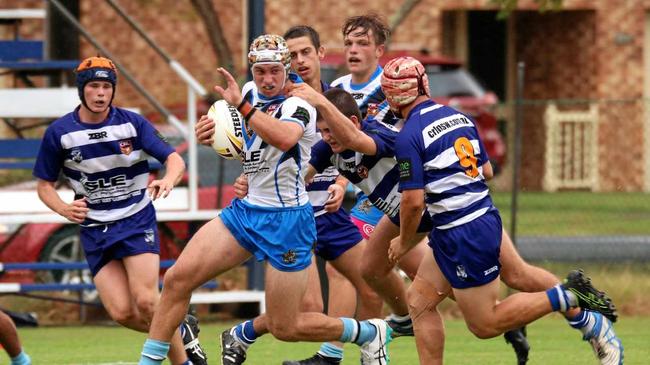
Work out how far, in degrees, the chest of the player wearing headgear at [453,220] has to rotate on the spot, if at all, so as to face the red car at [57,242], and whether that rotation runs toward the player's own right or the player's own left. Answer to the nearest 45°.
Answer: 0° — they already face it

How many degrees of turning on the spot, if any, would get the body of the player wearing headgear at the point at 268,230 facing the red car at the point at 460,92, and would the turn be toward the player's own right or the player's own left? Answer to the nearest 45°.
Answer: approximately 135° to the player's own right

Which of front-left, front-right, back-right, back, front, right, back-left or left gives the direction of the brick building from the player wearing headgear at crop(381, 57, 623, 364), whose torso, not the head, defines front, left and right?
front-right

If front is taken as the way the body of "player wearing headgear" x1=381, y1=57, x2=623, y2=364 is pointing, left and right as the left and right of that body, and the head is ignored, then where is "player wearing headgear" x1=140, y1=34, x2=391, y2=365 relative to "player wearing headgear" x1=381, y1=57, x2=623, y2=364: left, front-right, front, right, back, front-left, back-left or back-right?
front-left

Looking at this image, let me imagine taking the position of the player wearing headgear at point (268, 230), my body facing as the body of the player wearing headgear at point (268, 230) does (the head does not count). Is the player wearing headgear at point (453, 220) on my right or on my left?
on my left

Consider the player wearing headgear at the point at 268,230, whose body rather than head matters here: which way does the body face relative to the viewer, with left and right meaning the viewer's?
facing the viewer and to the left of the viewer

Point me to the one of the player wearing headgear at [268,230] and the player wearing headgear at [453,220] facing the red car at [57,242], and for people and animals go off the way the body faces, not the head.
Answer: the player wearing headgear at [453,220]

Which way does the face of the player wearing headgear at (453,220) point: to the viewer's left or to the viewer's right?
to the viewer's left

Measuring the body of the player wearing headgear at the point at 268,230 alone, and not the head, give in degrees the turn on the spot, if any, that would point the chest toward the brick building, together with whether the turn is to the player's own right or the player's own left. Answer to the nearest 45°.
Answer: approximately 135° to the player's own right

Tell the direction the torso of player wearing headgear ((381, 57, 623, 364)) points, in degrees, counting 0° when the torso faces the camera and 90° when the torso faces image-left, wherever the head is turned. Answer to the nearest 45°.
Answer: approximately 135°

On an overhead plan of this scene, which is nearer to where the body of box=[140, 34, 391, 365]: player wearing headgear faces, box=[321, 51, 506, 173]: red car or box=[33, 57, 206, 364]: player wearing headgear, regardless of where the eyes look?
the player wearing headgear

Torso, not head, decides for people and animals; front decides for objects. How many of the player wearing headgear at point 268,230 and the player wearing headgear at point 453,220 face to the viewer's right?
0
